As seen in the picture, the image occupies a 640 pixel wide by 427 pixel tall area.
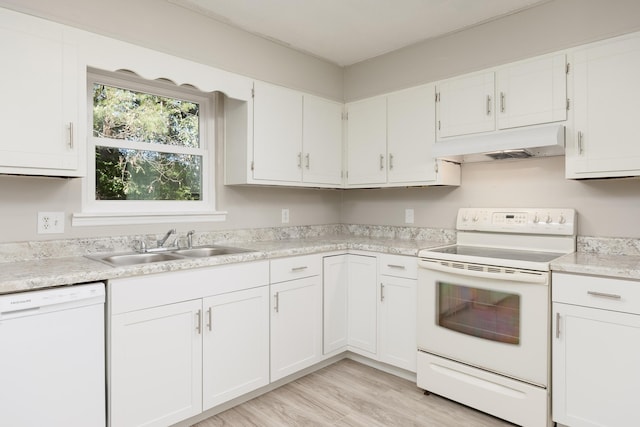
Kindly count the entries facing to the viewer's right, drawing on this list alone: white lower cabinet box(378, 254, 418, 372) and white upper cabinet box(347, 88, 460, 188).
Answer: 0

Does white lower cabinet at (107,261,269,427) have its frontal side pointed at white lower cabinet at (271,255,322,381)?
no

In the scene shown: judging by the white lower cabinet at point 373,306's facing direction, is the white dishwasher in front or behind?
in front

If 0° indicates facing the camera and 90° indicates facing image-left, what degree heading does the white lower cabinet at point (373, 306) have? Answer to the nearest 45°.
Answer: approximately 45°

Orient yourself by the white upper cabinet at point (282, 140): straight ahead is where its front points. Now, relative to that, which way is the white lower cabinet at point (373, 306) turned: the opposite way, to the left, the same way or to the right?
to the right

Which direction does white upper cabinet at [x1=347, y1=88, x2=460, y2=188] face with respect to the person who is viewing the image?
facing the viewer and to the left of the viewer

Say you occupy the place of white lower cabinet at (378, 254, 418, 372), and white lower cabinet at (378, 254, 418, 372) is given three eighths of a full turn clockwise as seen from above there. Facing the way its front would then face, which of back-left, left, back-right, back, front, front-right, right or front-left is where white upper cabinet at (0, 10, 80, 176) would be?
back-left

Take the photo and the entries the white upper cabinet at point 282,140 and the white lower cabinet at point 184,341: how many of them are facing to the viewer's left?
0

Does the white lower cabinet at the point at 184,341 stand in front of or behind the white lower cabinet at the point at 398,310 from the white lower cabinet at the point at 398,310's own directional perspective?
in front

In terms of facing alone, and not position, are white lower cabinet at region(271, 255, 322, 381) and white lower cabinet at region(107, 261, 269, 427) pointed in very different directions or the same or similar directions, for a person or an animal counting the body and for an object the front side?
same or similar directions

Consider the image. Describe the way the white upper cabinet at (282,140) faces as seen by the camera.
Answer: facing the viewer and to the right of the viewer

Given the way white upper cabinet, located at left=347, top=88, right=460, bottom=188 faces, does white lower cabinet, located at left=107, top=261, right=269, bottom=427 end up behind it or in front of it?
in front

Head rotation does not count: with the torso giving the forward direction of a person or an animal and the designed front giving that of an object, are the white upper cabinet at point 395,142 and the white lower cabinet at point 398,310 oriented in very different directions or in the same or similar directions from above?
same or similar directions

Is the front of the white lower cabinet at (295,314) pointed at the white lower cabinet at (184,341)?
no

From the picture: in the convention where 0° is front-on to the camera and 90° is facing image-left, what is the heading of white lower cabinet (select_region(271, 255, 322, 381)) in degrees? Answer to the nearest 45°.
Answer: approximately 315°
